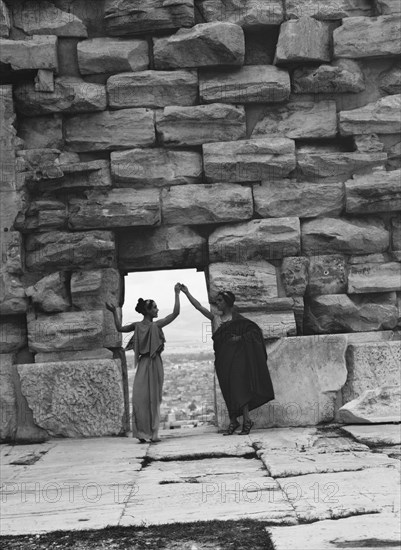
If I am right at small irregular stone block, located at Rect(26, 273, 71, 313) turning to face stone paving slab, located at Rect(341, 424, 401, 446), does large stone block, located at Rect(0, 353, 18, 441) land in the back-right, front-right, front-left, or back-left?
back-right

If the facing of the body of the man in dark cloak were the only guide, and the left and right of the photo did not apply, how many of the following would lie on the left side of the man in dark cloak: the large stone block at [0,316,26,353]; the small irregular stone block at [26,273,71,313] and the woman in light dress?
0

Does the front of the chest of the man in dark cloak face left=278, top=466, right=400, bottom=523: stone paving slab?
no

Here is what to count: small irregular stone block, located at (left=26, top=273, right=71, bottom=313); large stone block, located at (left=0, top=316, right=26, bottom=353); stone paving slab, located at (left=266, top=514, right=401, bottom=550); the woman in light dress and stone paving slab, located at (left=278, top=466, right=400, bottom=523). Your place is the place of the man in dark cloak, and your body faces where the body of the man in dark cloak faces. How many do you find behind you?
0

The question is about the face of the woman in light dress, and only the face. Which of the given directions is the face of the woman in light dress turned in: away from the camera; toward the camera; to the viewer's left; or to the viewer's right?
to the viewer's right

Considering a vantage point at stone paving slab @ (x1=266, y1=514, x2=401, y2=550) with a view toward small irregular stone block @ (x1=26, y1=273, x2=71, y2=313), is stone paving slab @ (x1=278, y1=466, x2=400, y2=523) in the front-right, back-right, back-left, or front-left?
front-right

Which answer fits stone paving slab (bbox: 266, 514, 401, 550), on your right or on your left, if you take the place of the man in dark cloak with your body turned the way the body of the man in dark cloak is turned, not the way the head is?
on your left

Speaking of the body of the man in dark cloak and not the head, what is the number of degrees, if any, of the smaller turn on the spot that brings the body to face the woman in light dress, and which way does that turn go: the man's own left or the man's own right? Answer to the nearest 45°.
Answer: approximately 45° to the man's own right

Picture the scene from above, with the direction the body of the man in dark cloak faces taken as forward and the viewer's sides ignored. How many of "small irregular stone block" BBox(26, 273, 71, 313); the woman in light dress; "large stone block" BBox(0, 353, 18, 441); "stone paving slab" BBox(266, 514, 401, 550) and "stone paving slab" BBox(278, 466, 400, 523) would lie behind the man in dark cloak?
0
